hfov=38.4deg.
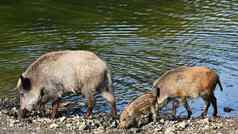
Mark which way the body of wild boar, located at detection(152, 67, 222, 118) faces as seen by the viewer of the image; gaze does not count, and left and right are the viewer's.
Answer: facing to the left of the viewer

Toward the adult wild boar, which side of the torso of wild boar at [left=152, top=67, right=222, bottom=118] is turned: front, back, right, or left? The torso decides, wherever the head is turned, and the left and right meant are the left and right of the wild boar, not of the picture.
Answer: front

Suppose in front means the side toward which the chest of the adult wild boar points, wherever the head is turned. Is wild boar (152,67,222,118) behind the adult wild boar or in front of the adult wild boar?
behind

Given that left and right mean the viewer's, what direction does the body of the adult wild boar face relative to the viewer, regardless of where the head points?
facing to the left of the viewer

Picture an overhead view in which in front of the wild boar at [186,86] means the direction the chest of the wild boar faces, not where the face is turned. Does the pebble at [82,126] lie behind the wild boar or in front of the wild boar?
in front

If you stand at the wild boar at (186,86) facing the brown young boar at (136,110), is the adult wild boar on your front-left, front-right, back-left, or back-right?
front-right

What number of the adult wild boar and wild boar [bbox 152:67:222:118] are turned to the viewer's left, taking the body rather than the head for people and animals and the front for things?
2

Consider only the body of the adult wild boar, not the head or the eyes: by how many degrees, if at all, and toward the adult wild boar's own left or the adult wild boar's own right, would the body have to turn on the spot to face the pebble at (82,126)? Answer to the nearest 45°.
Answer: approximately 90° to the adult wild boar's own left
